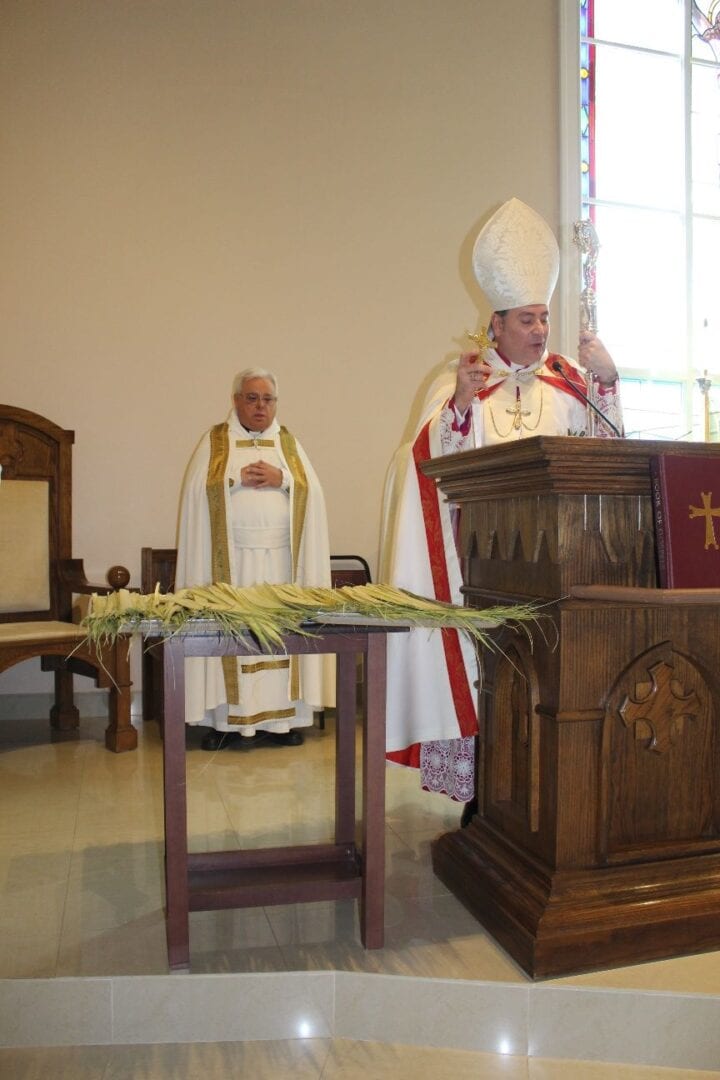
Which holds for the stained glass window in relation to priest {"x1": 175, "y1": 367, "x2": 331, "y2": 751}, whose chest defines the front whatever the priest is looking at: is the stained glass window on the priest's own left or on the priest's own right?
on the priest's own left

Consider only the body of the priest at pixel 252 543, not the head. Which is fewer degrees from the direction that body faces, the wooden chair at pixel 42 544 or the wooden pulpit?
the wooden pulpit

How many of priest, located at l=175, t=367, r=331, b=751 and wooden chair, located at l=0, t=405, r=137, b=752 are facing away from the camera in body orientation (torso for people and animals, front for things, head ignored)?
0

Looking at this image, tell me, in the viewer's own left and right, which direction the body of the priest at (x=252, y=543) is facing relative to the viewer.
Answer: facing the viewer

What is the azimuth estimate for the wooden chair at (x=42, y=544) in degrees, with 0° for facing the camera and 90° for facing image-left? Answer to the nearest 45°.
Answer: approximately 315°

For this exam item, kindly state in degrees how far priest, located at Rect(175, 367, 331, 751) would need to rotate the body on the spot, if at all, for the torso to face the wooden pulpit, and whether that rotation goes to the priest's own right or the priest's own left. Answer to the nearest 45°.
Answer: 0° — they already face it

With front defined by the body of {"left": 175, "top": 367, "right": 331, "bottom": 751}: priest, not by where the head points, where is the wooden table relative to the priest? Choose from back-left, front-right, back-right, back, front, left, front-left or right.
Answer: front
